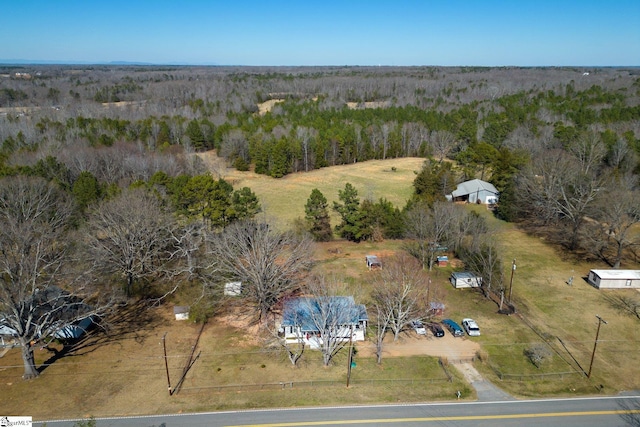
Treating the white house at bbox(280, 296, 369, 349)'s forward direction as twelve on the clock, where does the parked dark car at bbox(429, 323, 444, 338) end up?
The parked dark car is roughly at 9 o'clock from the white house.

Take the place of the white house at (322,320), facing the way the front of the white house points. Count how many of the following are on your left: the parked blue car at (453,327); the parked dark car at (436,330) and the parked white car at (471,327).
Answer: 3

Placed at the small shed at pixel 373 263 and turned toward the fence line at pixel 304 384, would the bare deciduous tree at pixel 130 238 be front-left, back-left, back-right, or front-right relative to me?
front-right

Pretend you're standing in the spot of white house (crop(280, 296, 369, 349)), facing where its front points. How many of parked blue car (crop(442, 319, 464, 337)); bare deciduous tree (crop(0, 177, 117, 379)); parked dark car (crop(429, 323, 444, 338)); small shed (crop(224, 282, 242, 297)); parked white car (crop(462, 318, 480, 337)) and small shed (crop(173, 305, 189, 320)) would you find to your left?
3

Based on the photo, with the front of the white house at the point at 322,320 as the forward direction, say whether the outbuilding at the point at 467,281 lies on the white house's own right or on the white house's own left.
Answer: on the white house's own left

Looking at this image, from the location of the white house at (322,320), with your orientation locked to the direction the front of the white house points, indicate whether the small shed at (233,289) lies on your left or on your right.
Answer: on your right

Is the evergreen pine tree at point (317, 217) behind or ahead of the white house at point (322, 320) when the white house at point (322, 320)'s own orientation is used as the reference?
behind

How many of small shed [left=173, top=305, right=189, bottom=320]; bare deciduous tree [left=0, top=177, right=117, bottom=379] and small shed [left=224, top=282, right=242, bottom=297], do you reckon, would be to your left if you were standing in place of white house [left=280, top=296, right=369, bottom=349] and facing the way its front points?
0

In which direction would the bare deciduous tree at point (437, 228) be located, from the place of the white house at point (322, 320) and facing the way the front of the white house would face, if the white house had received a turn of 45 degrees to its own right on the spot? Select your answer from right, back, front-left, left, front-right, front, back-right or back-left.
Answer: back

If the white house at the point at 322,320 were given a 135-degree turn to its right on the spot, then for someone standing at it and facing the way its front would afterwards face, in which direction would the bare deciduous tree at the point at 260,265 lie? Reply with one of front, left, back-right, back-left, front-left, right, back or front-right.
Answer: front

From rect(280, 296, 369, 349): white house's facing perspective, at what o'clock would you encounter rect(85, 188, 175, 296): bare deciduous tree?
The bare deciduous tree is roughly at 4 o'clock from the white house.

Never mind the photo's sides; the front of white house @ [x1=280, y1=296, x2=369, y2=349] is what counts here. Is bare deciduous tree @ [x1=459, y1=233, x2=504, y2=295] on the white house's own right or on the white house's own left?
on the white house's own left

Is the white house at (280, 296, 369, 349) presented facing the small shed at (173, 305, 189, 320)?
no

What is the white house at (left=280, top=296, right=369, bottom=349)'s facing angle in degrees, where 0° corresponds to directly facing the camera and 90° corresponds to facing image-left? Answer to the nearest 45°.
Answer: approximately 0°

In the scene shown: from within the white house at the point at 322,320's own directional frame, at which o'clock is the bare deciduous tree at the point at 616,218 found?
The bare deciduous tree is roughly at 8 o'clock from the white house.

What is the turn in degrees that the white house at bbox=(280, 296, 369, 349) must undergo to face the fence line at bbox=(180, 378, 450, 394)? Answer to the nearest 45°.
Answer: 0° — it already faces it

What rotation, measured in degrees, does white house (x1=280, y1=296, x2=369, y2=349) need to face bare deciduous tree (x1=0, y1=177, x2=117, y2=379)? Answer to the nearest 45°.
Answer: approximately 90° to its right

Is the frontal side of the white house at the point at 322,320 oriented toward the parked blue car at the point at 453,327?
no

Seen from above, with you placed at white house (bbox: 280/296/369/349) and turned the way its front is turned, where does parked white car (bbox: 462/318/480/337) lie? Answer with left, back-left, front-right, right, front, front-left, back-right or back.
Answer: left
